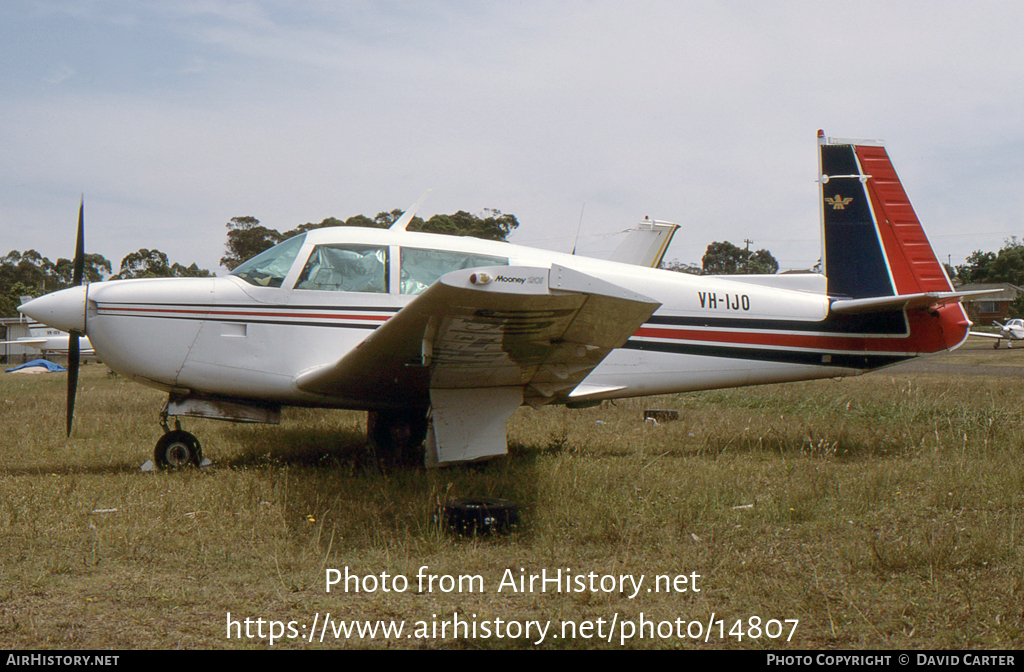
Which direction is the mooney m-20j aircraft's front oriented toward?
to the viewer's left
